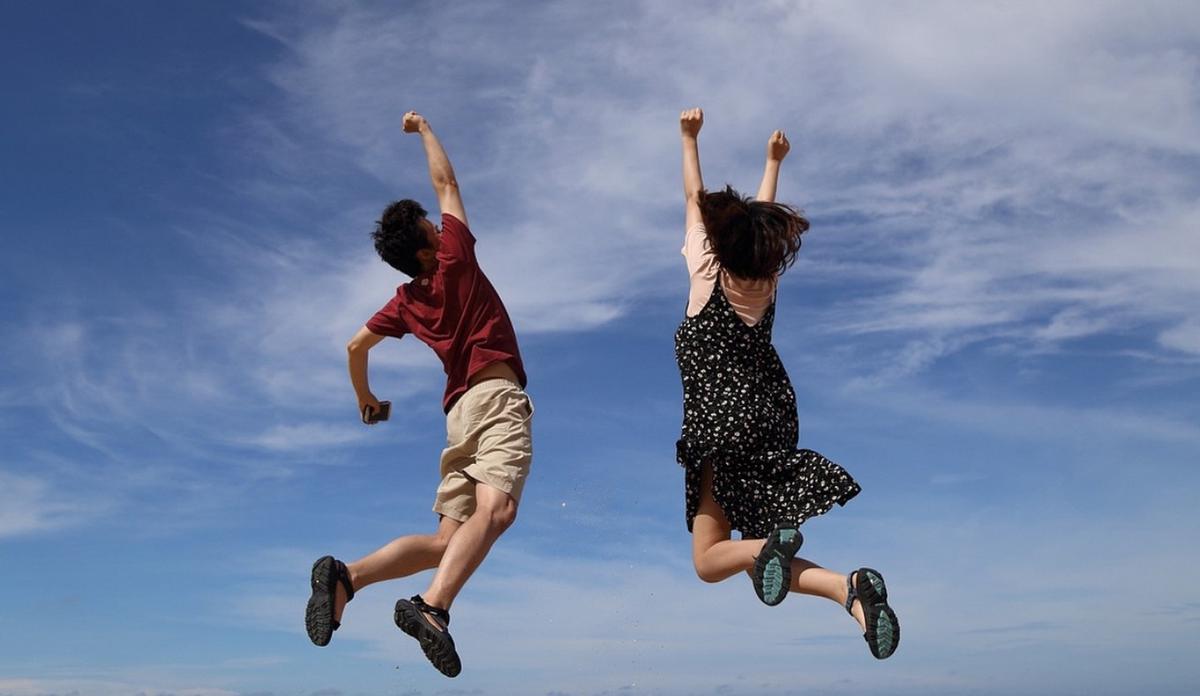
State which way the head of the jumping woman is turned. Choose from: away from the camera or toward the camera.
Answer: away from the camera

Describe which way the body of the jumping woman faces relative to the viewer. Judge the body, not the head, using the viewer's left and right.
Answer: facing away from the viewer and to the left of the viewer
